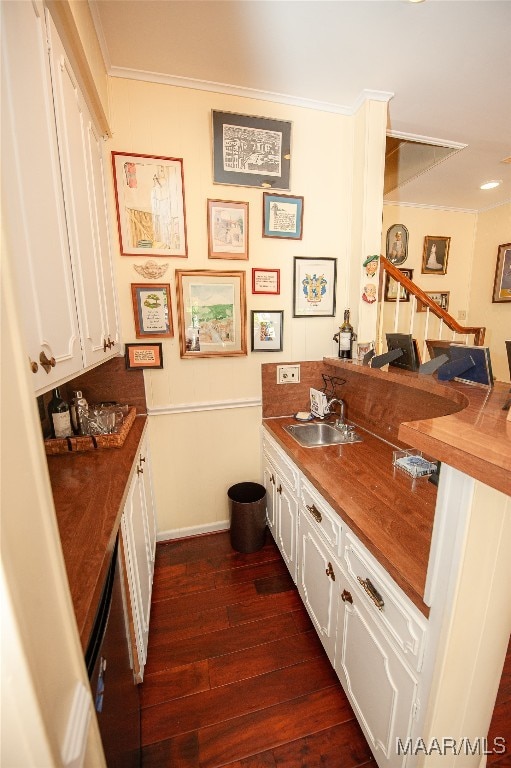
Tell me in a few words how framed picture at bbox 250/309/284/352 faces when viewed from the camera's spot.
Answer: facing the viewer

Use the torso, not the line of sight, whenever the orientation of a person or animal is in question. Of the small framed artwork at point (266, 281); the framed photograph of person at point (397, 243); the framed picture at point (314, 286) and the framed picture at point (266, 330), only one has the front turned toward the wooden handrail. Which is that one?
the framed photograph of person

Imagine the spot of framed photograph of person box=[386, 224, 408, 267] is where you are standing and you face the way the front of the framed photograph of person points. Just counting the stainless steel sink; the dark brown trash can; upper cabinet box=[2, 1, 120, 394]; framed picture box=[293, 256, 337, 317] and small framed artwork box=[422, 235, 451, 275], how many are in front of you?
4

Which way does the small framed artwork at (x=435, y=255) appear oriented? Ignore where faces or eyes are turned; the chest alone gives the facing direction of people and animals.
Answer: toward the camera

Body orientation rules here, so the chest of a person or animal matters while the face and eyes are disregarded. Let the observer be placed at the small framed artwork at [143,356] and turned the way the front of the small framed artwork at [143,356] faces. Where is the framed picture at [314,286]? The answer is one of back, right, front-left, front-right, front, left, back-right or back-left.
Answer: left

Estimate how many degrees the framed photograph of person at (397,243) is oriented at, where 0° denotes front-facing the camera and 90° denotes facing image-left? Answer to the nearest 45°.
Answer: approximately 0°

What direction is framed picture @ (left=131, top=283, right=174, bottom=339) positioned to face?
toward the camera

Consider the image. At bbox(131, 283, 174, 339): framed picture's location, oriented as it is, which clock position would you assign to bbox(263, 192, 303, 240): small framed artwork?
The small framed artwork is roughly at 9 o'clock from the framed picture.

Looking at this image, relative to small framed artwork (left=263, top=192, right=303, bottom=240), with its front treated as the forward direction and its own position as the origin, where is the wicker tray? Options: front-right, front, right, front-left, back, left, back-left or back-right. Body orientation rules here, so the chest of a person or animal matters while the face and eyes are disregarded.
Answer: front-right

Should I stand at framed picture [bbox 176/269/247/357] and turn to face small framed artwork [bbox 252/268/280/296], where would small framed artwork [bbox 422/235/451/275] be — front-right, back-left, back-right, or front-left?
front-left

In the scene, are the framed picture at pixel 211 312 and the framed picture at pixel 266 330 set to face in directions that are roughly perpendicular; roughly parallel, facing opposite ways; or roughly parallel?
roughly parallel

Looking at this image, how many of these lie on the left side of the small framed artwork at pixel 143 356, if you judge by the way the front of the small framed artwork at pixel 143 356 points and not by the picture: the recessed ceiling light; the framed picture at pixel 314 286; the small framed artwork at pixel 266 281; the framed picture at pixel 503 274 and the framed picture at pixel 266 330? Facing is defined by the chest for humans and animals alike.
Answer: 5

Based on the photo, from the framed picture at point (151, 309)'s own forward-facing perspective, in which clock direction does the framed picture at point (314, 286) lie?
the framed picture at point (314, 286) is roughly at 9 o'clock from the framed picture at point (151, 309).

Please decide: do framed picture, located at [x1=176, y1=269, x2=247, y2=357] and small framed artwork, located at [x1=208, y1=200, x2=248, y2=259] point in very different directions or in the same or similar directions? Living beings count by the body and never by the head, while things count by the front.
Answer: same or similar directions
